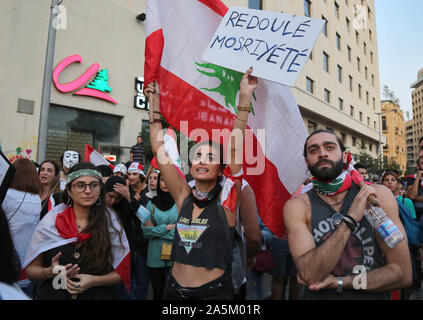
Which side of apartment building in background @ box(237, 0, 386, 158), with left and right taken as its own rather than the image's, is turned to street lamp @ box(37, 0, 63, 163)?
right

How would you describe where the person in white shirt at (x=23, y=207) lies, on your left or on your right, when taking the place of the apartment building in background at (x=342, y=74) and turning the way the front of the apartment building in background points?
on your right

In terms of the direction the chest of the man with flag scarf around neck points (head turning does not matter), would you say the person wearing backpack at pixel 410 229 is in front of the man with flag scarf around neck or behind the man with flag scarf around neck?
behind

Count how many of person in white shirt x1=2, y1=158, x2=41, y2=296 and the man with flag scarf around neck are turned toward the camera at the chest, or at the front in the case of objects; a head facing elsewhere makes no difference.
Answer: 1

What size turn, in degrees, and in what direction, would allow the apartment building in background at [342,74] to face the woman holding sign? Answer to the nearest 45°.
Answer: approximately 45° to its right

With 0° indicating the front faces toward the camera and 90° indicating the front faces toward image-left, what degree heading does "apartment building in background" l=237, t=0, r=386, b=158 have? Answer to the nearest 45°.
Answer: approximately 315°

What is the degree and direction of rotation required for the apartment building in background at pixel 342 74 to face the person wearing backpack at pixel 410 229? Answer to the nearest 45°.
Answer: approximately 45° to its right
